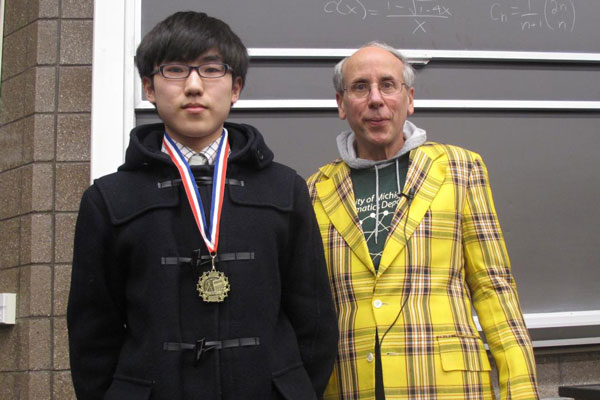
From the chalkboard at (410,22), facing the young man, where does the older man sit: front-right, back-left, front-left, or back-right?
front-left

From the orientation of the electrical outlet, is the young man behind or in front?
in front

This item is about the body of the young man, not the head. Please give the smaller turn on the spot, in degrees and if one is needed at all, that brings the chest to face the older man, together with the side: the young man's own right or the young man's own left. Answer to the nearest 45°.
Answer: approximately 135° to the young man's own left

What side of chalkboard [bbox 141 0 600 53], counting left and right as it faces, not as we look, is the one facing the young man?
front

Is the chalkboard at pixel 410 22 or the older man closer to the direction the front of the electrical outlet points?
the older man

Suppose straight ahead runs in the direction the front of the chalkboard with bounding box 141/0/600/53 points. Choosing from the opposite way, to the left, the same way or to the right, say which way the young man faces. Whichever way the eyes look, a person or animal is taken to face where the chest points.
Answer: the same way

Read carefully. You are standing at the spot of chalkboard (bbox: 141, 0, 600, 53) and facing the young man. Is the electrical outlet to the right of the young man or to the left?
right

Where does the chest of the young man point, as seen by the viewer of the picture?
toward the camera

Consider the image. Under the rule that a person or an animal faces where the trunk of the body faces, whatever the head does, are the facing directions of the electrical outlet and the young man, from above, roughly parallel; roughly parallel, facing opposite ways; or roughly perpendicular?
roughly parallel

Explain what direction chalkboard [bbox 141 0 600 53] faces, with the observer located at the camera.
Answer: facing the viewer

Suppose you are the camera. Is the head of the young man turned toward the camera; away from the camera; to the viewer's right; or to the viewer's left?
toward the camera

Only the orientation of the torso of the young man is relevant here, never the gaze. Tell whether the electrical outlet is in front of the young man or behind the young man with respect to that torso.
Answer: behind

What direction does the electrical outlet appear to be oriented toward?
toward the camera

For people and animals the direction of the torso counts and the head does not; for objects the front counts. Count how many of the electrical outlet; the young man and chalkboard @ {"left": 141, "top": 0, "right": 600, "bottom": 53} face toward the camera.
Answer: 3

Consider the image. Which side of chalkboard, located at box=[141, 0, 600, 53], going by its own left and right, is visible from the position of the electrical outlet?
right

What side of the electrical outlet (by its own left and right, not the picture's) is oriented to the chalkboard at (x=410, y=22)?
left

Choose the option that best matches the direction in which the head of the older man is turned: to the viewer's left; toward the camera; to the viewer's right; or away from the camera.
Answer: toward the camera
